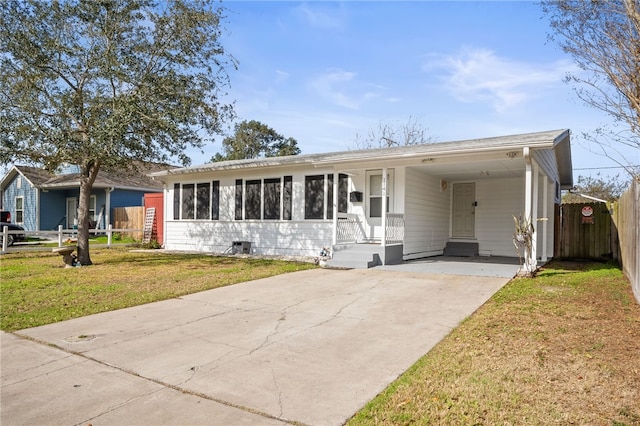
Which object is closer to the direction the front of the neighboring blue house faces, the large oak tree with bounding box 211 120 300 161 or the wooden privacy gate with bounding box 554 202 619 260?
the wooden privacy gate

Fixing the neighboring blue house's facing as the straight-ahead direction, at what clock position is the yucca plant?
The yucca plant is roughly at 10 o'clock from the neighboring blue house.

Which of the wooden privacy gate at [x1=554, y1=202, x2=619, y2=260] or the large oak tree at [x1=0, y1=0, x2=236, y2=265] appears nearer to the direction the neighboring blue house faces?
the large oak tree

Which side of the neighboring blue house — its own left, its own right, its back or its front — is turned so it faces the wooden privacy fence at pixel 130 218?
left

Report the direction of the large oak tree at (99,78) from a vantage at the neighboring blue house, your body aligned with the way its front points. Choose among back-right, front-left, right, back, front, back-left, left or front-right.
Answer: front-left

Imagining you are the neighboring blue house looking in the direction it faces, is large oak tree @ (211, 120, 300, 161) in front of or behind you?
behind

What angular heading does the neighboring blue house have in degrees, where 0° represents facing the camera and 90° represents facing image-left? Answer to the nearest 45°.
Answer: approximately 45°
